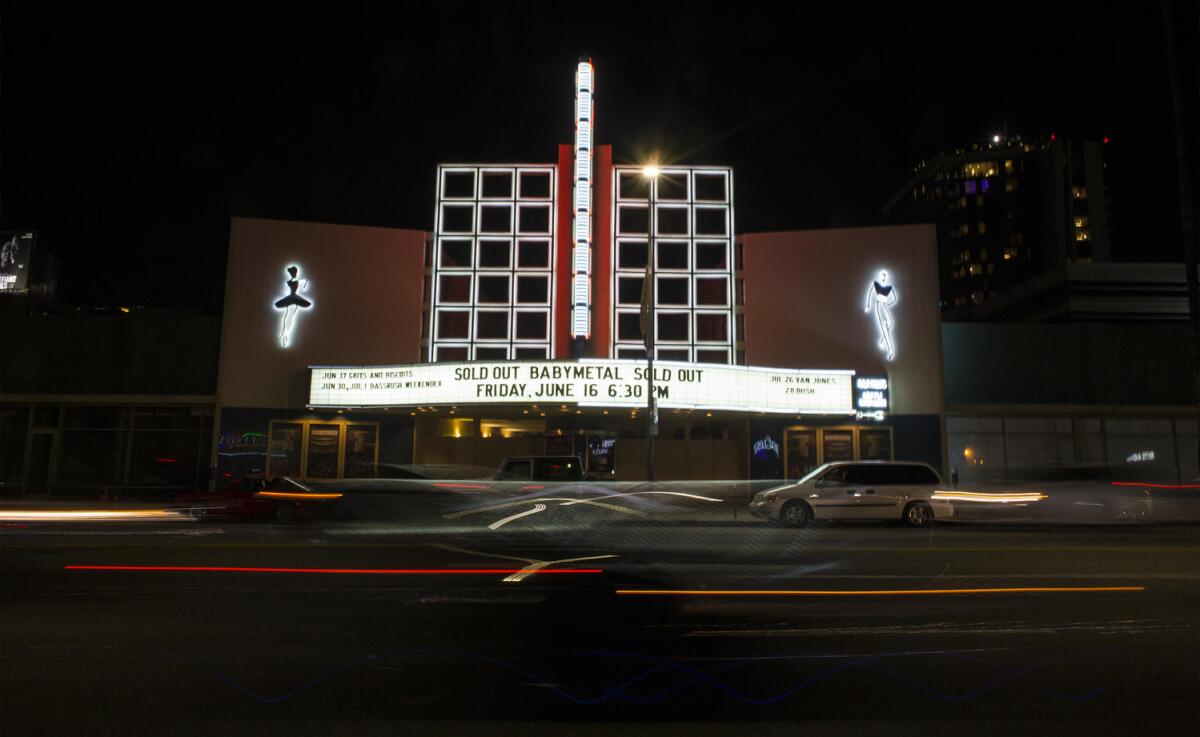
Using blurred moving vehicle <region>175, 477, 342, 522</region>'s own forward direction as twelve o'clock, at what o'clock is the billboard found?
The billboard is roughly at 2 o'clock from the blurred moving vehicle.

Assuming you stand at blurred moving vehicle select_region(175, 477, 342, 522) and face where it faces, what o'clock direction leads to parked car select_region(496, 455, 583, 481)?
The parked car is roughly at 7 o'clock from the blurred moving vehicle.

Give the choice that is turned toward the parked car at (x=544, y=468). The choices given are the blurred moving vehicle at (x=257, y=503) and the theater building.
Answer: the theater building

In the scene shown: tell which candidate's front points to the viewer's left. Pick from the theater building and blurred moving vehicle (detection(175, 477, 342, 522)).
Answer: the blurred moving vehicle

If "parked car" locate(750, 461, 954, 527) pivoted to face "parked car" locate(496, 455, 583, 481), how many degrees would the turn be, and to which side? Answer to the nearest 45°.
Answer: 0° — it already faces it

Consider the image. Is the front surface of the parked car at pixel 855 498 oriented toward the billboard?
yes

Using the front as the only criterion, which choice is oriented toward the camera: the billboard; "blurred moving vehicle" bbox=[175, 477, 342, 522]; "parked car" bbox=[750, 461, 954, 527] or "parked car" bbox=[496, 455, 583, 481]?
the billboard

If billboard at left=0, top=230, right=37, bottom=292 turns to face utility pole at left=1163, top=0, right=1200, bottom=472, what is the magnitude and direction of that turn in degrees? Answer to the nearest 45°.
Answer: approximately 45° to its left

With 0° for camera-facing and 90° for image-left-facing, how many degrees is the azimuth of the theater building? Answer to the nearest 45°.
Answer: approximately 0°

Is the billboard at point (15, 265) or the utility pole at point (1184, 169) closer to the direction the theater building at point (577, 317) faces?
the utility pole

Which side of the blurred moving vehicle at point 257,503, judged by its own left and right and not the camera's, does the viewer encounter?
left
